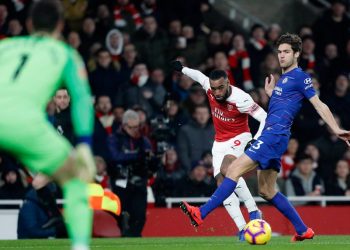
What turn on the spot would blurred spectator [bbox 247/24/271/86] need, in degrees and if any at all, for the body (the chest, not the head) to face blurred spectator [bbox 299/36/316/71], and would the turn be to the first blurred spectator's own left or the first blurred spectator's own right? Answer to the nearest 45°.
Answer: approximately 90° to the first blurred spectator's own left

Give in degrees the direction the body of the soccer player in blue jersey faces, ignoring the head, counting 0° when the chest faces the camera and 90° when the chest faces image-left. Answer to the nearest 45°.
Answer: approximately 45°

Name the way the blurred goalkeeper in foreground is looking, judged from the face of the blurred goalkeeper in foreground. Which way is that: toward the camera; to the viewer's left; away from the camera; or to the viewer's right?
away from the camera

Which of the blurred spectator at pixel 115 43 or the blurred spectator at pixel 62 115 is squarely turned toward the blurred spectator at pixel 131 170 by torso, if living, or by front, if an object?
the blurred spectator at pixel 115 43

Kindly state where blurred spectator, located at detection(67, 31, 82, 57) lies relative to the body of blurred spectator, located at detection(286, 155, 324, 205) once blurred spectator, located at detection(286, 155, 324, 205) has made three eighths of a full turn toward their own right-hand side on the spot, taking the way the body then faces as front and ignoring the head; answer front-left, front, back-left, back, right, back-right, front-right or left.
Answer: front-left

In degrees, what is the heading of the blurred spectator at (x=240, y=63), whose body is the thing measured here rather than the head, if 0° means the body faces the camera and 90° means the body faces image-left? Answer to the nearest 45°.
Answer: approximately 0°

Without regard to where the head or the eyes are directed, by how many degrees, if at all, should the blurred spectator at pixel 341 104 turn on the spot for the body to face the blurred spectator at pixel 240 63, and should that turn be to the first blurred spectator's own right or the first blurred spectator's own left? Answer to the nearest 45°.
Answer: approximately 90° to the first blurred spectator's own right
